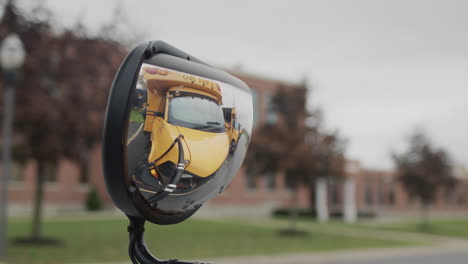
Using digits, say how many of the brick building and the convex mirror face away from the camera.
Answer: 0

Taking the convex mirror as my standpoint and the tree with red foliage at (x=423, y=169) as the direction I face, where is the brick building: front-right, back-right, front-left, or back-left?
front-left

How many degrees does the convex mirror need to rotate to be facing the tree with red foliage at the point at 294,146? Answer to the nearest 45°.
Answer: approximately 135° to its left

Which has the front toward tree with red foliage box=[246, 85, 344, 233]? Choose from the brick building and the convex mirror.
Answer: the brick building

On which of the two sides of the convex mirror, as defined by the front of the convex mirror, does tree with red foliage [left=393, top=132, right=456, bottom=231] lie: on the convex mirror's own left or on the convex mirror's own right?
on the convex mirror's own left

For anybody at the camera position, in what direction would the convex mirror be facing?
facing the viewer and to the right of the viewer

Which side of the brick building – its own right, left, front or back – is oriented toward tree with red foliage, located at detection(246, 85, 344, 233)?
front

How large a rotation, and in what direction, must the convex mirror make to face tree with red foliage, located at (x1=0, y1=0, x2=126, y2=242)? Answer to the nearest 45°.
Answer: approximately 135° to its left

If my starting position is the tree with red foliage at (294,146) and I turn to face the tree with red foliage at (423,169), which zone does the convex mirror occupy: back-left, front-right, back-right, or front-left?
back-right

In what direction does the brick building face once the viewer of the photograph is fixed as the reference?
facing the viewer

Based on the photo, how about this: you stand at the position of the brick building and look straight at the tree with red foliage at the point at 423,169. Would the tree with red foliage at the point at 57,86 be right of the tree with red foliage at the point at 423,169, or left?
right

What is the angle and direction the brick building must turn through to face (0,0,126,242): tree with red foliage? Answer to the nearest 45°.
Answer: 0° — it already faces it

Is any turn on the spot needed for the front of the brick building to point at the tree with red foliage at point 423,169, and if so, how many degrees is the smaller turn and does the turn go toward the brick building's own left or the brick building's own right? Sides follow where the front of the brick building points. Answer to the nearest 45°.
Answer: approximately 45° to the brick building's own left
